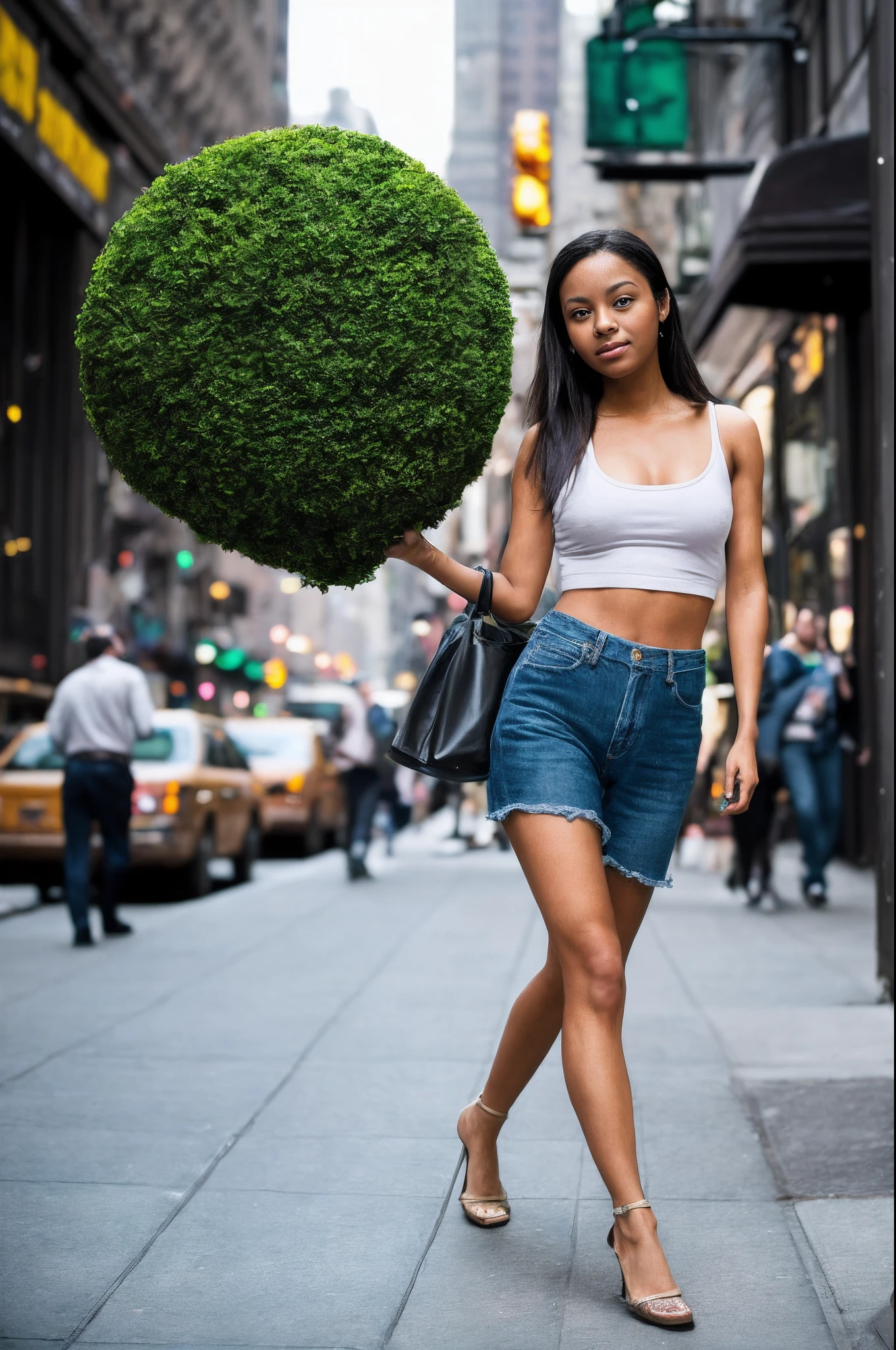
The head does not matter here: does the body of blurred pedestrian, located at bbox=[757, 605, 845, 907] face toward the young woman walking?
yes

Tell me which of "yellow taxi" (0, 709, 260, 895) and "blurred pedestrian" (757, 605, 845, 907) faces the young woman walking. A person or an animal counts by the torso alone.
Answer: the blurred pedestrian

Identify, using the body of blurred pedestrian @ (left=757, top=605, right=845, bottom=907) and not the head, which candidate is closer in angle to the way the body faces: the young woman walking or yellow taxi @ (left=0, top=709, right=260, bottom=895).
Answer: the young woman walking

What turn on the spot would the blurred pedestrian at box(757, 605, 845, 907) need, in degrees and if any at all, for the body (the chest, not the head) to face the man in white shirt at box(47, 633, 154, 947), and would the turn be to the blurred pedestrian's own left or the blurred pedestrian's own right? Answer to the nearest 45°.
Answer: approximately 45° to the blurred pedestrian's own right

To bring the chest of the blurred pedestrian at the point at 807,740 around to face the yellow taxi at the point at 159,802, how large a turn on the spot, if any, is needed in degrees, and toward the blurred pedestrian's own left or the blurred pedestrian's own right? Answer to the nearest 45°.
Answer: approximately 90° to the blurred pedestrian's own right
